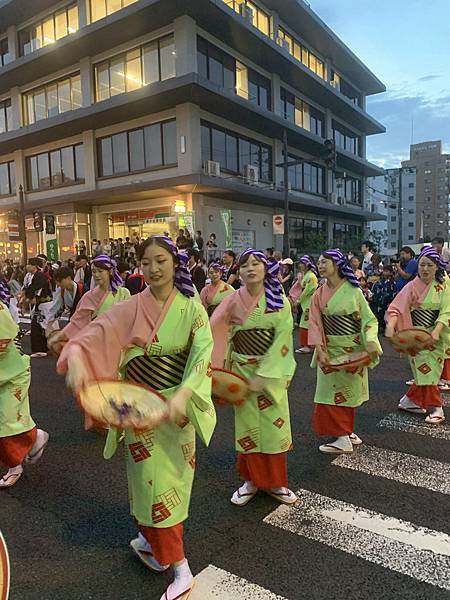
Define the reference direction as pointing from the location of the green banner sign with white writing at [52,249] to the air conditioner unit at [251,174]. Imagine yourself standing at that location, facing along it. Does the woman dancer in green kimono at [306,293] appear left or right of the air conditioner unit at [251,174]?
right

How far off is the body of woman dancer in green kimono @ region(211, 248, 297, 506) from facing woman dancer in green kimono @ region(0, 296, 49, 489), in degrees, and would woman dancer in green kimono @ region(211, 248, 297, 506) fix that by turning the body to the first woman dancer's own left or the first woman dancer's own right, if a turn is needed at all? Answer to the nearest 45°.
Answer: approximately 90° to the first woman dancer's own right

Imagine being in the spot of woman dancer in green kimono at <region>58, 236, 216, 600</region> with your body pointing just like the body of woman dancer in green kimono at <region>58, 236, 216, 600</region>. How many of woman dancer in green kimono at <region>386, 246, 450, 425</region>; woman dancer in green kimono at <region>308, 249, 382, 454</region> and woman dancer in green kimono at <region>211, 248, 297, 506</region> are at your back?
3

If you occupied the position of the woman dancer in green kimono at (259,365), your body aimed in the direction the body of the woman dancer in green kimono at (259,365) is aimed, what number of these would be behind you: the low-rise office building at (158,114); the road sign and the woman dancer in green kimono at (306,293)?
3

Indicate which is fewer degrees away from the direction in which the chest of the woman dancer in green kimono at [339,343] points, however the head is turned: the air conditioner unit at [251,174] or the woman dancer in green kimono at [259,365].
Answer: the woman dancer in green kimono

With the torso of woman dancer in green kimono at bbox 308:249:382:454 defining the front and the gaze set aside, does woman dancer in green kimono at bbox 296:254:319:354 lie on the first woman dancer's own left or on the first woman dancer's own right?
on the first woman dancer's own right

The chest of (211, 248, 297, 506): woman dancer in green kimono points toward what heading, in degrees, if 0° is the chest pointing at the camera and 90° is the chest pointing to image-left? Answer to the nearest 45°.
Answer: approximately 0°

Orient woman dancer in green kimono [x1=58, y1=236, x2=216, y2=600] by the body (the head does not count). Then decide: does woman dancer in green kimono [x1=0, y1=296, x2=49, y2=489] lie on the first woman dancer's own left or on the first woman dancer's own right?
on the first woman dancer's own right
